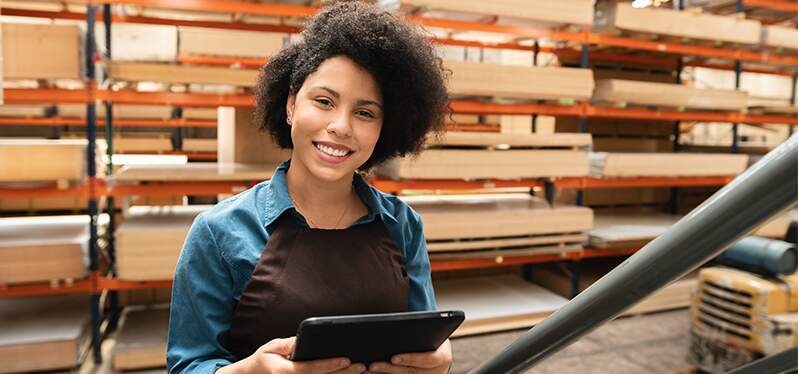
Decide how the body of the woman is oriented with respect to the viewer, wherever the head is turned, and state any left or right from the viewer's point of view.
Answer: facing the viewer and to the right of the viewer

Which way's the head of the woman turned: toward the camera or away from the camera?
toward the camera

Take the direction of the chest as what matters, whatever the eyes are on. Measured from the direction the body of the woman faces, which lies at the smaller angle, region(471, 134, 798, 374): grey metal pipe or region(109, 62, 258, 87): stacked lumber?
the grey metal pipe

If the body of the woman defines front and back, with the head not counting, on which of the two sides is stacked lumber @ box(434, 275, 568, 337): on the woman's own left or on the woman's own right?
on the woman's own left

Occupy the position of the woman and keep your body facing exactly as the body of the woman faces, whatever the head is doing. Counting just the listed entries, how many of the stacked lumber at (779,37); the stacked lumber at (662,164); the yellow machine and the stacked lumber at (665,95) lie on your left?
4

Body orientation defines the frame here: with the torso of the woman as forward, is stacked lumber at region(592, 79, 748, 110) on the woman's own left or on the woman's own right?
on the woman's own left

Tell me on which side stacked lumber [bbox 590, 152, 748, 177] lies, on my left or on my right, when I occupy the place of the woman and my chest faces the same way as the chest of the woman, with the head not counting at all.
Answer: on my left

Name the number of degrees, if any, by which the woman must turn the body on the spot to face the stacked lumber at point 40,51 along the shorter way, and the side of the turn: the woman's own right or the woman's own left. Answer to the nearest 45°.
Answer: approximately 180°

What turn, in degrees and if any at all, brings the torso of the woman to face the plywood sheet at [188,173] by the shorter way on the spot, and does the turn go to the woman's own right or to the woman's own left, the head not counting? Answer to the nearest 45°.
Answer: approximately 135° to the woman's own left

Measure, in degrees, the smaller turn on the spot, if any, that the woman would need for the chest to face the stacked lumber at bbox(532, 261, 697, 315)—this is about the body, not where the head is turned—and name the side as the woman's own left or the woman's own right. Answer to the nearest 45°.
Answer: approximately 90° to the woman's own left

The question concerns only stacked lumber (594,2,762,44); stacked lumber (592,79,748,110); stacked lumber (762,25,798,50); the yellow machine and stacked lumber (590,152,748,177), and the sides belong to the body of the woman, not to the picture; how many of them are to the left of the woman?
5

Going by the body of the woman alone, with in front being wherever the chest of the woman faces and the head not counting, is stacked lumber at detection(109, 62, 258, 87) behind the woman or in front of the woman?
behind
